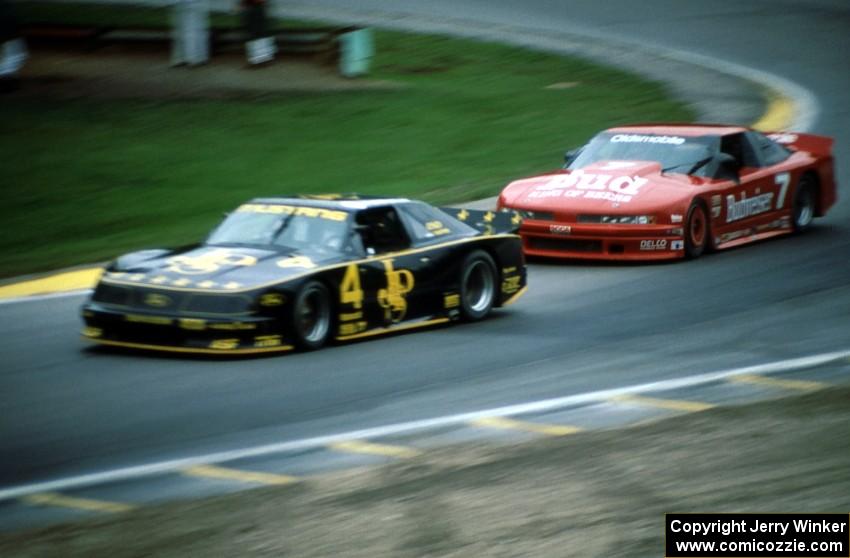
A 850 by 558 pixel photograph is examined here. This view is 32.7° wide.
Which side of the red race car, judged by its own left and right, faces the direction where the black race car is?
front

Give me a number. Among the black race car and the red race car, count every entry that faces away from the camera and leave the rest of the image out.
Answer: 0

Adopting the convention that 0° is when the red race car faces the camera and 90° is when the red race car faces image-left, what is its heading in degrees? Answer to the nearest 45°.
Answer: approximately 45°

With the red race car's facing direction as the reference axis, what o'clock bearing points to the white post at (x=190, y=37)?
The white post is roughly at 3 o'clock from the red race car.

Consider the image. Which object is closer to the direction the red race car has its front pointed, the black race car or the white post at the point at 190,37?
the black race car

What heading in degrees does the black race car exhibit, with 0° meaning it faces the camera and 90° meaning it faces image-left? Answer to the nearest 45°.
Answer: approximately 45°

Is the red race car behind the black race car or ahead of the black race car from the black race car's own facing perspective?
behind
